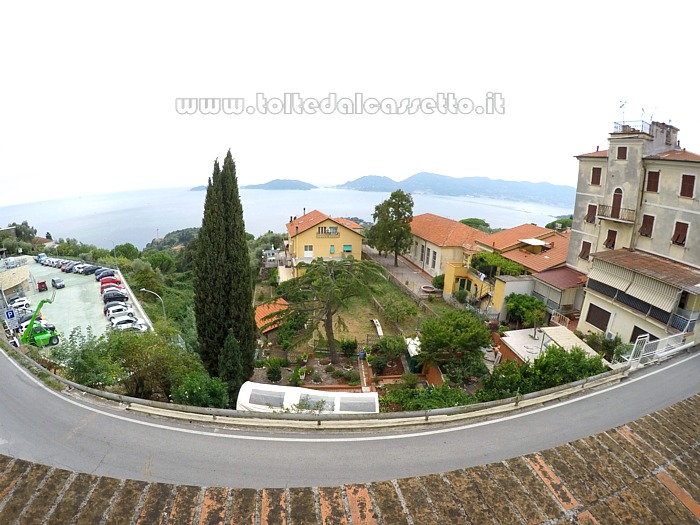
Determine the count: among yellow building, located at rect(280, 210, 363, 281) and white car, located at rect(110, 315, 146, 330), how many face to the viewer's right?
1

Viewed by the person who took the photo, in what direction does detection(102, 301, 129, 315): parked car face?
facing to the right of the viewer

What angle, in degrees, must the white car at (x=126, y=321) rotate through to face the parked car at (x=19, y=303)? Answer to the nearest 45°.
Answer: approximately 135° to its left

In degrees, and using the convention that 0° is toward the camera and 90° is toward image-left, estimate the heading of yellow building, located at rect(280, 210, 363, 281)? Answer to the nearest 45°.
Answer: approximately 0°

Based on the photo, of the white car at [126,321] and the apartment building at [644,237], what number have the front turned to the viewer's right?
1

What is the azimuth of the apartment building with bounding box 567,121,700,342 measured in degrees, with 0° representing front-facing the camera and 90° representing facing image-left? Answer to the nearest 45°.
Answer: approximately 45°

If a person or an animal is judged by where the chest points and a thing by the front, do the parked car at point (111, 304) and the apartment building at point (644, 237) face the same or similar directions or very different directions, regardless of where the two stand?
very different directions

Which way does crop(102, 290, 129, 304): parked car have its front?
to the viewer's right

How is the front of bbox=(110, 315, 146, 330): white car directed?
to the viewer's right

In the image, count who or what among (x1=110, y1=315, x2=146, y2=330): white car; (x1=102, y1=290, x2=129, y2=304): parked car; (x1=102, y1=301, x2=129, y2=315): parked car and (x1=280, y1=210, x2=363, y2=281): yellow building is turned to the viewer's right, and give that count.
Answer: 3

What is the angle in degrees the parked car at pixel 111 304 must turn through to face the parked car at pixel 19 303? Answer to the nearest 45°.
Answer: approximately 135° to its left

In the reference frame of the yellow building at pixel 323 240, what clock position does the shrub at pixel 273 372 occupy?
The shrub is roughly at 12 o'clock from the yellow building.
